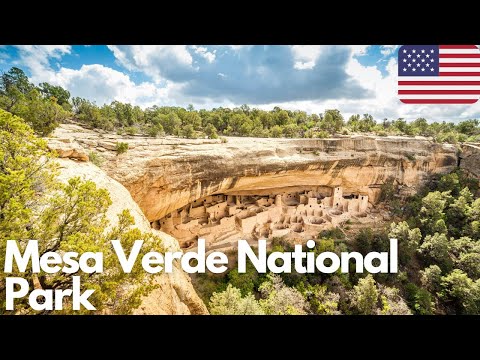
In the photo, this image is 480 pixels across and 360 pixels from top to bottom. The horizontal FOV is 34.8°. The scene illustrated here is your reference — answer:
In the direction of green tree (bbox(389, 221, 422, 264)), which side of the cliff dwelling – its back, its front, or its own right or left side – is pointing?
left

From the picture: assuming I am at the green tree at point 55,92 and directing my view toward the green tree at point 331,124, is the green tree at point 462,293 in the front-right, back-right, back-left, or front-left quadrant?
front-right

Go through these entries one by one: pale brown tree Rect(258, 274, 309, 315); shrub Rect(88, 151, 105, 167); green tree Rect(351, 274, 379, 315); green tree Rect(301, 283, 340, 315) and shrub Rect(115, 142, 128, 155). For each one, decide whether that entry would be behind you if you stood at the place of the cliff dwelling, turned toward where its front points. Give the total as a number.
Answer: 0

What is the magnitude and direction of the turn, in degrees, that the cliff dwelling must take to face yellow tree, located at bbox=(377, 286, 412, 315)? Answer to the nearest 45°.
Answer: approximately 45° to its left

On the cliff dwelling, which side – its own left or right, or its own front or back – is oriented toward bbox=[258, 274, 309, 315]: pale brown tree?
front

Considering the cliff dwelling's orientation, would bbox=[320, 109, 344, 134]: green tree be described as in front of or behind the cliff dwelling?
behind

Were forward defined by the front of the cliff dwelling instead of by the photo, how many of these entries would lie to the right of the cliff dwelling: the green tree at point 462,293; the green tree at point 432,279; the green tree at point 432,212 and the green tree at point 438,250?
0

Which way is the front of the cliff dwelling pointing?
toward the camera

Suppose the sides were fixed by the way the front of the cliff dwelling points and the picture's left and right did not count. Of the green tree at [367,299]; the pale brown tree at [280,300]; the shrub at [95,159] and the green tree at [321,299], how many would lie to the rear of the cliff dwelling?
0

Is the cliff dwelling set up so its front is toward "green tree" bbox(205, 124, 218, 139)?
no

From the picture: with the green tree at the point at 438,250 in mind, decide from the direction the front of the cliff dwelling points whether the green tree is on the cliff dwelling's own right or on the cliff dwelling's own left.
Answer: on the cliff dwelling's own left

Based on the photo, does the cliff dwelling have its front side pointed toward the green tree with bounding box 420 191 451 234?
no
